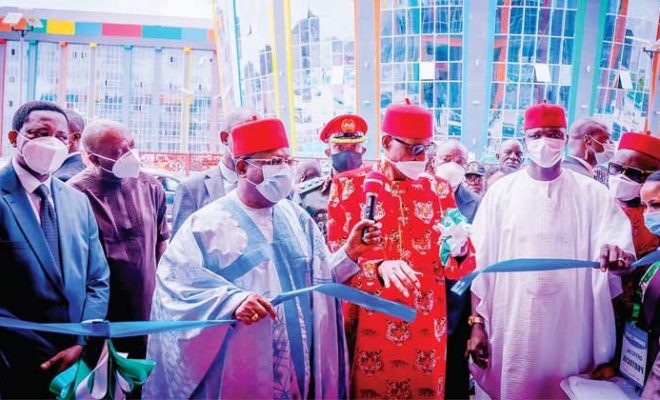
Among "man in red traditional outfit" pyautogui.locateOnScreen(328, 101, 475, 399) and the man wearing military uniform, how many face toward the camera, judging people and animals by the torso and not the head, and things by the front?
2

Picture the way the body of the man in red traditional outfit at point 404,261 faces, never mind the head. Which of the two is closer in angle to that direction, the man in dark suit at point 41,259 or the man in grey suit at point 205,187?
the man in dark suit

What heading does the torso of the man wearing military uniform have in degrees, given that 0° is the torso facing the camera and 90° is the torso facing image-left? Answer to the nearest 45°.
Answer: approximately 0°

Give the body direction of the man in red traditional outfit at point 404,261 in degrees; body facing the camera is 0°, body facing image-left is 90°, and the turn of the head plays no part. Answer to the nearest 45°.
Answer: approximately 0°

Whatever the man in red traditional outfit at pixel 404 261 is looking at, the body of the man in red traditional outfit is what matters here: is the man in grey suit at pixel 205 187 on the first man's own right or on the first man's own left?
on the first man's own right

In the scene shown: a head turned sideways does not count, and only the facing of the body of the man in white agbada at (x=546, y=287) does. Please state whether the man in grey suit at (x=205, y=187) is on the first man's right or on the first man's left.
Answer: on the first man's right

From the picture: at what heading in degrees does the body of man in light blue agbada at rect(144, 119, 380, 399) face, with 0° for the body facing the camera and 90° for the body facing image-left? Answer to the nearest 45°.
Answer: approximately 315°

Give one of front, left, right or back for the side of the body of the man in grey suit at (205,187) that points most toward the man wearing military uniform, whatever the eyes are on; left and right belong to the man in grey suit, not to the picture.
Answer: left

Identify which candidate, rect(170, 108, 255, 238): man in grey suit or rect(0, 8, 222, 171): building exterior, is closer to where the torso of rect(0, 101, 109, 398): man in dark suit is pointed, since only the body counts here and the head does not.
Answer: the man in grey suit
